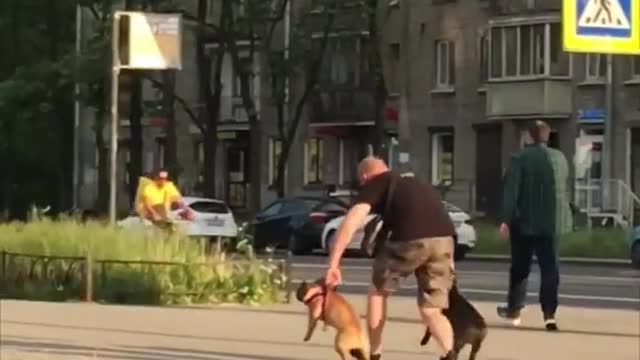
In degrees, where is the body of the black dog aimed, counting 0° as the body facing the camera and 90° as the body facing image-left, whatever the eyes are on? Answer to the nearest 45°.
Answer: approximately 135°

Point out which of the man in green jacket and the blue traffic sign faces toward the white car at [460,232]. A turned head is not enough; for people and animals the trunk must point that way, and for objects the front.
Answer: the man in green jacket

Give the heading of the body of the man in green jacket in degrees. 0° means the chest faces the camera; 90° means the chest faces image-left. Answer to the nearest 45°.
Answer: approximately 180°

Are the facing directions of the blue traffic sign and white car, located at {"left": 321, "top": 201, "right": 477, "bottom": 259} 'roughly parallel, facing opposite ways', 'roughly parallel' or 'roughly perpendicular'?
roughly perpendicular

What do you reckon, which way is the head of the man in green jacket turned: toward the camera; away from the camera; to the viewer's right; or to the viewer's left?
away from the camera
